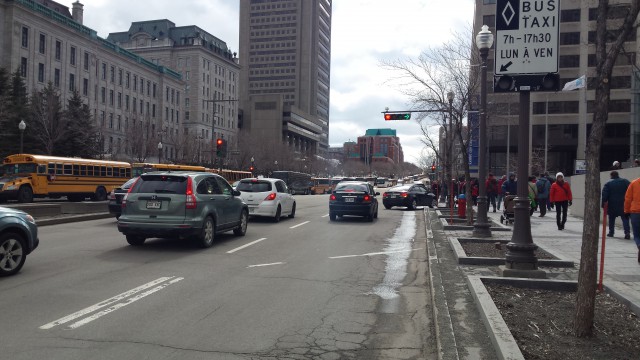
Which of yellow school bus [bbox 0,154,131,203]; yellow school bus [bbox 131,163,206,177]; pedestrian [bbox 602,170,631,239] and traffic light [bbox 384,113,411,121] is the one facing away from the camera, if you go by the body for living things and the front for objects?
the pedestrian

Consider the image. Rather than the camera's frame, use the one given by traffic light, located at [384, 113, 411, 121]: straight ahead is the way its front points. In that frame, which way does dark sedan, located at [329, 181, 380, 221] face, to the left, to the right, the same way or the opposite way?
the opposite way

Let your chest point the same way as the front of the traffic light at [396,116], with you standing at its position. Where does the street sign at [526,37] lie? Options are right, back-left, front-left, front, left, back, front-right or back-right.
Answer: front

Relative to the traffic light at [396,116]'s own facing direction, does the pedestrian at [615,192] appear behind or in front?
in front

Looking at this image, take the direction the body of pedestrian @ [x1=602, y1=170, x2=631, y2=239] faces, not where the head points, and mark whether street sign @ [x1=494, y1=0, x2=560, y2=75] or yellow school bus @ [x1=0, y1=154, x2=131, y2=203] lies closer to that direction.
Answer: the yellow school bus

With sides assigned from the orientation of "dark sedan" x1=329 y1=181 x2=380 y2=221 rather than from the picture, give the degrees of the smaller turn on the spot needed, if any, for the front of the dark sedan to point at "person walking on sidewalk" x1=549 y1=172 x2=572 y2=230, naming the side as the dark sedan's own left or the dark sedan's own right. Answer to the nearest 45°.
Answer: approximately 135° to the dark sedan's own right

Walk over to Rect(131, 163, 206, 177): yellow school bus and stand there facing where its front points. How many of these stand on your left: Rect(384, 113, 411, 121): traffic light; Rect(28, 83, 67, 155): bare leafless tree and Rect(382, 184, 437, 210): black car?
2

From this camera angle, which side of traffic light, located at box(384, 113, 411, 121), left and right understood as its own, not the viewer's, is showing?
front

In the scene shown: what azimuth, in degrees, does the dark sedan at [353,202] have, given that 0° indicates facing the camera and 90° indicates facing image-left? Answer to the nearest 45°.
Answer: approximately 180°

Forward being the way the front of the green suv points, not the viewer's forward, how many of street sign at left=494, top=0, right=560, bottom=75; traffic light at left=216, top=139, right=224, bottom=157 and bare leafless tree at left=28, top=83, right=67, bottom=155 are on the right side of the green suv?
1

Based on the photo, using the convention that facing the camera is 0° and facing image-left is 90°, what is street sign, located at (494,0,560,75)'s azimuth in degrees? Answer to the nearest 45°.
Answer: approximately 0°

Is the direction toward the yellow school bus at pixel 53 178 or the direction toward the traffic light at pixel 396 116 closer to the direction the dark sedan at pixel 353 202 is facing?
the traffic light

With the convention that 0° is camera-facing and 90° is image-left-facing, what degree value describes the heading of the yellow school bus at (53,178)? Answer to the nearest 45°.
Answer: approximately 45°
